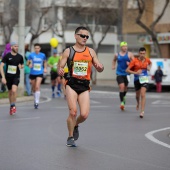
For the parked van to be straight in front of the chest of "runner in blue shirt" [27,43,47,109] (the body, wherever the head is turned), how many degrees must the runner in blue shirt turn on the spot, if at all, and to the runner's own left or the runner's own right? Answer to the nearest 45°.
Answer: approximately 135° to the runner's own left

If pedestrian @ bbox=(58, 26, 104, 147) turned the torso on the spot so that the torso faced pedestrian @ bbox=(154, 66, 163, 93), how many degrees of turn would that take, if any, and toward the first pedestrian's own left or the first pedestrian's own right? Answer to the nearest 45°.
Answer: approximately 135° to the first pedestrian's own left

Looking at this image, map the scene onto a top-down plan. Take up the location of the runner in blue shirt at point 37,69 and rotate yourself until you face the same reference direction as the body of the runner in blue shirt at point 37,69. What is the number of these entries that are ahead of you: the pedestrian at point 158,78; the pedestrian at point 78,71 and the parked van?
1

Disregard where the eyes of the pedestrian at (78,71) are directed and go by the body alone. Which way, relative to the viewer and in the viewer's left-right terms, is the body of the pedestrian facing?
facing the viewer and to the right of the viewer

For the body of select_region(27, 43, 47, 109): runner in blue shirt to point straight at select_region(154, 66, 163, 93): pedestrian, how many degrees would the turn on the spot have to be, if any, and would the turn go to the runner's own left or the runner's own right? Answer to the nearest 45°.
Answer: approximately 135° to the runner's own left

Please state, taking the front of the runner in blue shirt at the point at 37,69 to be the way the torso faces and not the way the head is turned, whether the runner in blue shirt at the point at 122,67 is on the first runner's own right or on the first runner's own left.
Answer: on the first runner's own left

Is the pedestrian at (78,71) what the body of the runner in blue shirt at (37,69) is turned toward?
yes

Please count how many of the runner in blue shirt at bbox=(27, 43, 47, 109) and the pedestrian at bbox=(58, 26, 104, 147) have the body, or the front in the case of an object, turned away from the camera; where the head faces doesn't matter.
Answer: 0

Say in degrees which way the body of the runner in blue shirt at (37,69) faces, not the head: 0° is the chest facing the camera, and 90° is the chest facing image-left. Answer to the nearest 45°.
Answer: approximately 0°

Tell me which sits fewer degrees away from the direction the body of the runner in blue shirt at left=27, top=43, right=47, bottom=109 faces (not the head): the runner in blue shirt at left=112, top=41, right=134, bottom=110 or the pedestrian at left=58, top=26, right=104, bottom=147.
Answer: the pedestrian

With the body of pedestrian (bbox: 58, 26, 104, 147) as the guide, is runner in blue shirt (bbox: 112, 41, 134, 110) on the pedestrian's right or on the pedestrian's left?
on the pedestrian's left

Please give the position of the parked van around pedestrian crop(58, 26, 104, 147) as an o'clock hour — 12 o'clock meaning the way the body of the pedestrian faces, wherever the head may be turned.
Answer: The parked van is roughly at 8 o'clock from the pedestrian.
